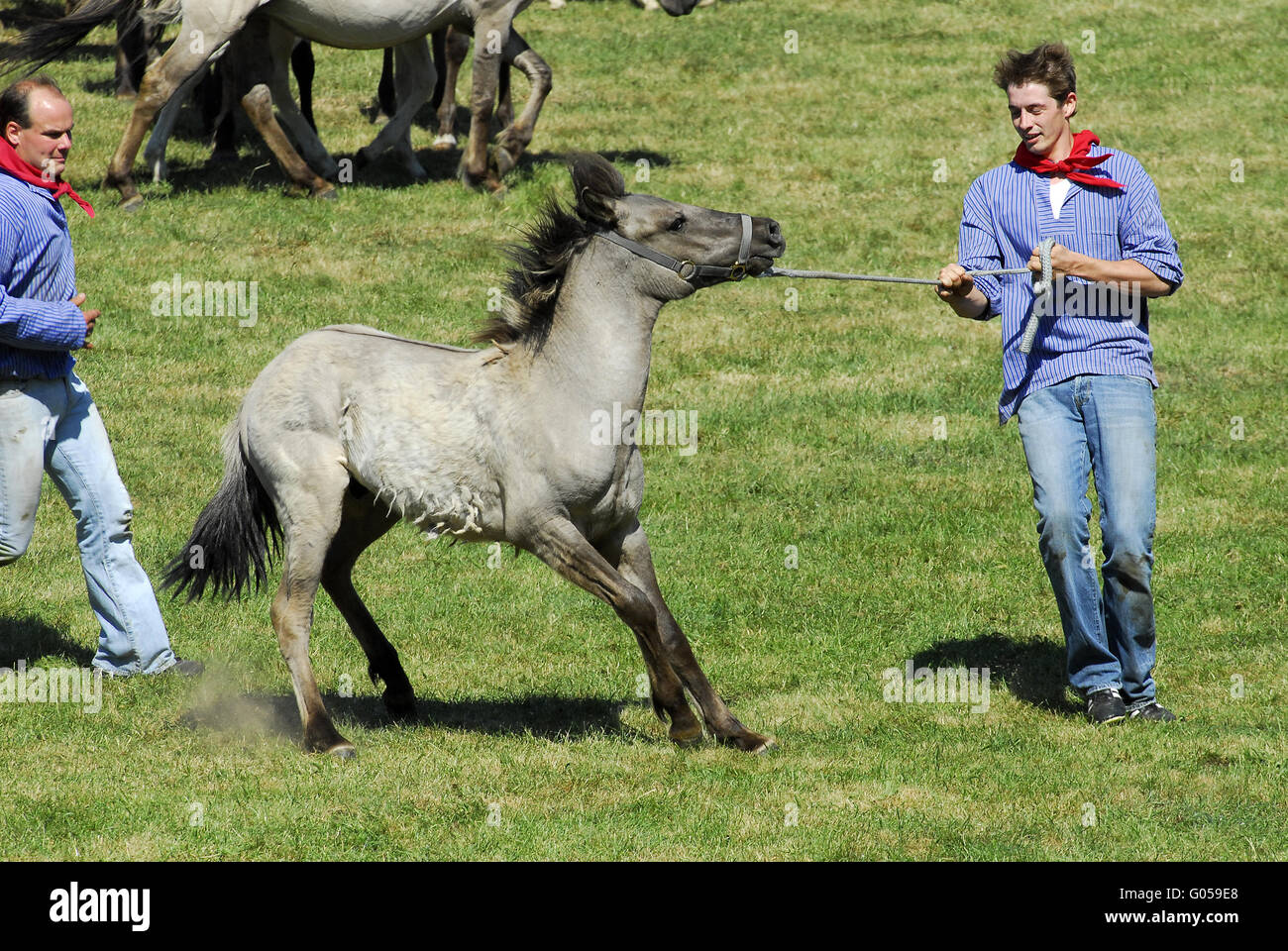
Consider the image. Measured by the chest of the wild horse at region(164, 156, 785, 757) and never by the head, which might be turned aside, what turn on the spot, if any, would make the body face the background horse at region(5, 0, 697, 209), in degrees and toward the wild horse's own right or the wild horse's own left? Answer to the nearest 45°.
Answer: approximately 90° to the wild horse's own left

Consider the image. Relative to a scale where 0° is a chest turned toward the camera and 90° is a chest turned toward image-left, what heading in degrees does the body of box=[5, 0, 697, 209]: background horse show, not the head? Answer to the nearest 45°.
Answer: approximately 270°

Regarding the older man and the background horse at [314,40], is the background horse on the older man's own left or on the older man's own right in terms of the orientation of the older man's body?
on the older man's own left

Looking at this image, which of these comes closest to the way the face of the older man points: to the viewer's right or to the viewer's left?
to the viewer's right

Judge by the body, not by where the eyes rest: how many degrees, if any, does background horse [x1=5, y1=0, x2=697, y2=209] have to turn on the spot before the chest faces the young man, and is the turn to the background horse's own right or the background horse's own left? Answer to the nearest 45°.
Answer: approximately 90° to the background horse's own right

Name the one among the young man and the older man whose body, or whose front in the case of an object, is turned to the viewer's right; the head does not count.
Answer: the older man

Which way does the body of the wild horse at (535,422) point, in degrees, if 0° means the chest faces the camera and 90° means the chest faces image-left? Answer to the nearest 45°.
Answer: approximately 270°

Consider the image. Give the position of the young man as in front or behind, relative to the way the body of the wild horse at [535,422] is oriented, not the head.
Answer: in front

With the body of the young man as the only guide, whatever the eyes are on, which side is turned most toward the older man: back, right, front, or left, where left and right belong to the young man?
right

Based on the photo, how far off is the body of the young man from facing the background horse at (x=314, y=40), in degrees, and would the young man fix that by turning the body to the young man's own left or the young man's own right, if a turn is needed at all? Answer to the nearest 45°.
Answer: approximately 135° to the young man's own right

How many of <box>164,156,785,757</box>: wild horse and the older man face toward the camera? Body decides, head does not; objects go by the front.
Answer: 0

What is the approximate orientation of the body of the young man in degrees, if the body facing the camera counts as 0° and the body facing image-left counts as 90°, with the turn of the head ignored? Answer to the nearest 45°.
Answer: approximately 0°

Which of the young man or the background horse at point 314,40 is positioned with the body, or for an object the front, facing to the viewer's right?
the background horse

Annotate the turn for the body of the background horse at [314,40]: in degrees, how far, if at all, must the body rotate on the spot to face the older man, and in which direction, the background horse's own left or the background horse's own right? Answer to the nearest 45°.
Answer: approximately 90° to the background horse's own right
